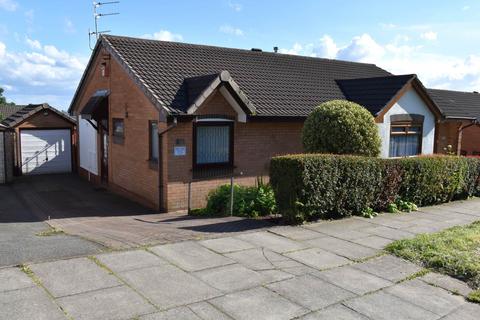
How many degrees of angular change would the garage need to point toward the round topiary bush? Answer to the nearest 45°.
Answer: approximately 45° to its left

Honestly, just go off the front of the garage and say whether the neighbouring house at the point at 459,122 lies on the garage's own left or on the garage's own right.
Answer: on the garage's own left

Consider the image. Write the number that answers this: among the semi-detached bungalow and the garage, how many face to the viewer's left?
0

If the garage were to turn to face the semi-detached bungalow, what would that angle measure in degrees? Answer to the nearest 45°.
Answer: approximately 45° to its left

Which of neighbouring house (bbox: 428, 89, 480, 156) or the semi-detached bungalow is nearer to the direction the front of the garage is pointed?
the semi-detached bungalow

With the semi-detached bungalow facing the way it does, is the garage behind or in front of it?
behind

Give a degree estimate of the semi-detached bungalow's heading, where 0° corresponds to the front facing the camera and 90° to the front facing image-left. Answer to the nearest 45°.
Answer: approximately 315°

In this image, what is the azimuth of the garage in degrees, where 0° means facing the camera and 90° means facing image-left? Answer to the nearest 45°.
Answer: approximately 0°

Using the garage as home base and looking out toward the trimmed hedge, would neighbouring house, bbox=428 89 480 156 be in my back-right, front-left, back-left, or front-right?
front-left

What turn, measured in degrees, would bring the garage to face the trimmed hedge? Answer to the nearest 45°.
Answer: approximately 45° to its left

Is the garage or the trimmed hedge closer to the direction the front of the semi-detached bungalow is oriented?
the trimmed hedge

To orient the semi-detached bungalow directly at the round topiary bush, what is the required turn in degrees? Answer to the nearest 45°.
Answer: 0° — it already faces it

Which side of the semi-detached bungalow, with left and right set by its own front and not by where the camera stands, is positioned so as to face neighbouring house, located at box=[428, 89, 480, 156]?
left
